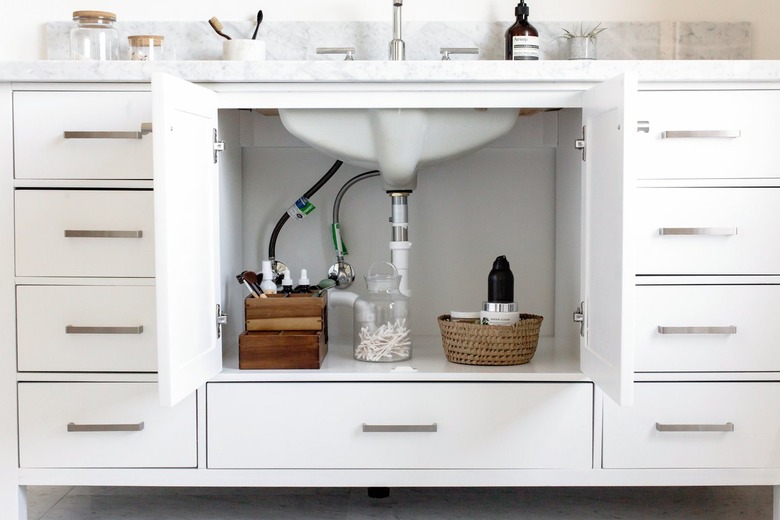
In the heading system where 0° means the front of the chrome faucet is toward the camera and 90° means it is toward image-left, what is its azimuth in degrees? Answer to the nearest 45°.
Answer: approximately 0°

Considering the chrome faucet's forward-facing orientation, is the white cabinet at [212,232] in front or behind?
in front

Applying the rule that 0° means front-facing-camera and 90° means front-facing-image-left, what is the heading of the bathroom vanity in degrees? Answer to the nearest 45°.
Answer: approximately 0°

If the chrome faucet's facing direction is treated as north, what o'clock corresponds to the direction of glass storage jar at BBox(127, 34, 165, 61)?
The glass storage jar is roughly at 3 o'clock from the chrome faucet.
